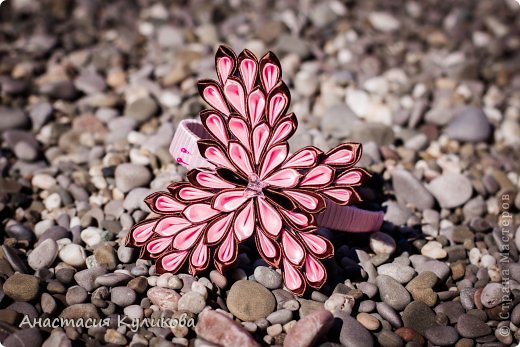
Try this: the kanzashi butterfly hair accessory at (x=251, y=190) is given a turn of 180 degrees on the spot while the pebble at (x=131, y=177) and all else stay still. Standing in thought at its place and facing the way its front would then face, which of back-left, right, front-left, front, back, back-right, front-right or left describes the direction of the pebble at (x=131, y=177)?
front-left

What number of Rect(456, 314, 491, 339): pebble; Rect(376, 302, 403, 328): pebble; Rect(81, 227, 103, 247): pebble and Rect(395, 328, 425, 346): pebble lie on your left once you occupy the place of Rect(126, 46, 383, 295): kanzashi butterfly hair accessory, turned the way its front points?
3

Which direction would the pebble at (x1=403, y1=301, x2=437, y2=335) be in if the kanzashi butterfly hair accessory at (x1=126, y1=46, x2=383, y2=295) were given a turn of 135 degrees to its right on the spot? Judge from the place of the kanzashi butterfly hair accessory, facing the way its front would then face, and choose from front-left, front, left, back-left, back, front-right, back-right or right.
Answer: back-right

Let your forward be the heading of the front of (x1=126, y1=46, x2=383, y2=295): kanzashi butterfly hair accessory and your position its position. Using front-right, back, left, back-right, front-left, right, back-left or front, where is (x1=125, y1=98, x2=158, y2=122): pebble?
back-right

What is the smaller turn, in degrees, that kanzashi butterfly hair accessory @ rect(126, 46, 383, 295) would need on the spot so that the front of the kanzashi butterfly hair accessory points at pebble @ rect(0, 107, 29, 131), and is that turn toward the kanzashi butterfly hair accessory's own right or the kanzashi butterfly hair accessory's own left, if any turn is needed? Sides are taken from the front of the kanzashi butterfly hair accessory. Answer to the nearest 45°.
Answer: approximately 135° to the kanzashi butterfly hair accessory's own right

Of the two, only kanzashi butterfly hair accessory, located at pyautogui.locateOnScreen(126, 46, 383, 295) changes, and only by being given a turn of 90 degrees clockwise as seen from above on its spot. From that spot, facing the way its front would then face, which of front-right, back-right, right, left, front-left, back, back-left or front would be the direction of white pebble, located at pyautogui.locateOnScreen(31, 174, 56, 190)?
front-right

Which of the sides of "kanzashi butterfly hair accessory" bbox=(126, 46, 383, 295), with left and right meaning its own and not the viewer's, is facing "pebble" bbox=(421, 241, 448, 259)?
left

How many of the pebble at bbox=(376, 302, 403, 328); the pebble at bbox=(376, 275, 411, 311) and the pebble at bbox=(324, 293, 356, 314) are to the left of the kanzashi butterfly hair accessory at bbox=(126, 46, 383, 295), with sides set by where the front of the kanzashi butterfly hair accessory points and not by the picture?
3

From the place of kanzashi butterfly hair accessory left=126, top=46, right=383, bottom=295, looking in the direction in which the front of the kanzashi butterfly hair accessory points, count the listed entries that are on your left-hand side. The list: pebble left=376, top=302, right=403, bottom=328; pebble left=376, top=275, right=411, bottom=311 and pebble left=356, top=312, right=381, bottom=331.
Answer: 3

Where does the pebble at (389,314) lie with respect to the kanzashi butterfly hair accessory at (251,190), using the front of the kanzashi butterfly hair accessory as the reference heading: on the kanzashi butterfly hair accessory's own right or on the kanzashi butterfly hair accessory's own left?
on the kanzashi butterfly hair accessory's own left

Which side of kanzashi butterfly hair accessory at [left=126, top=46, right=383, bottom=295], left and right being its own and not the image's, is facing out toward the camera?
front

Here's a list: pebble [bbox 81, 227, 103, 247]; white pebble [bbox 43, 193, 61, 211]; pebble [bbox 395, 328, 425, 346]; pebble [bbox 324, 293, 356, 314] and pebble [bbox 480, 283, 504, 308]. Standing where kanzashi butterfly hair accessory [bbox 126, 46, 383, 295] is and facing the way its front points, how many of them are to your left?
3
